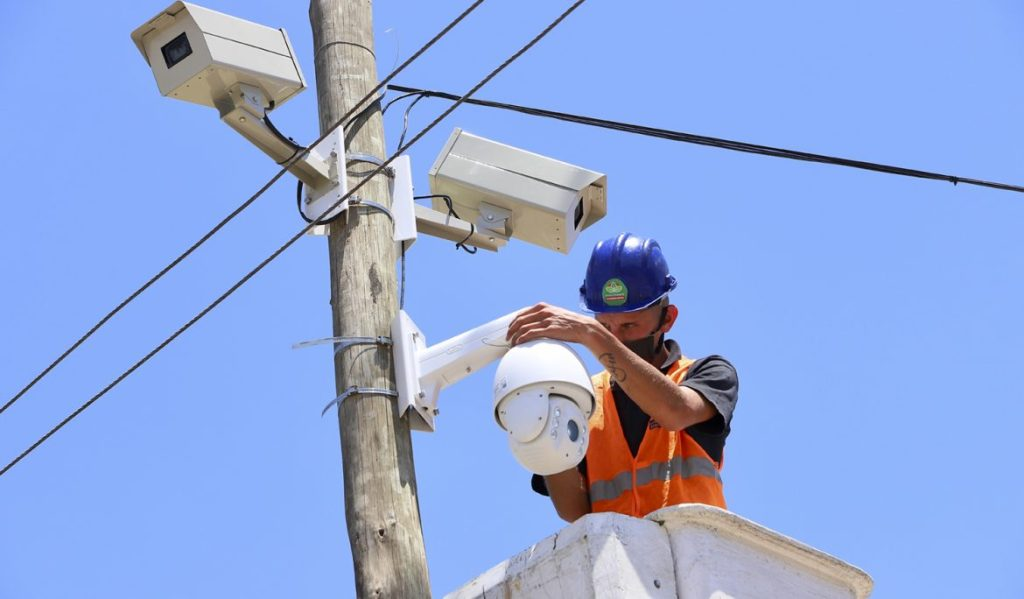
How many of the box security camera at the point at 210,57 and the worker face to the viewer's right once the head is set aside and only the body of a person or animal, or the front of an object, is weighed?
0

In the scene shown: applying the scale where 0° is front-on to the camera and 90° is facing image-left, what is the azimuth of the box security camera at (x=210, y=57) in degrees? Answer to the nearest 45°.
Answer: approximately 45°

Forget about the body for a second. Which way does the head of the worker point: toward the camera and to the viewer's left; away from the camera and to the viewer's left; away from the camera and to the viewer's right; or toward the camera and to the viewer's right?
toward the camera and to the viewer's left

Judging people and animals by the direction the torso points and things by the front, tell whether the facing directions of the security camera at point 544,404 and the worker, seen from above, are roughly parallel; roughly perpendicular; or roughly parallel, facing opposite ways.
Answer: roughly perpendicular

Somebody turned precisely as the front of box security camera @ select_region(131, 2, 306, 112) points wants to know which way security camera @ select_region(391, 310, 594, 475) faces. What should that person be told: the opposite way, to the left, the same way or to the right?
to the left

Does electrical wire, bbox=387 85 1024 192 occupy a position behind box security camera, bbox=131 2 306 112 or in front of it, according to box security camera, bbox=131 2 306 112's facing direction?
behind

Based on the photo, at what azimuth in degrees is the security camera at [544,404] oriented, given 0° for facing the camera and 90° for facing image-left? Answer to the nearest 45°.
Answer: approximately 315°
